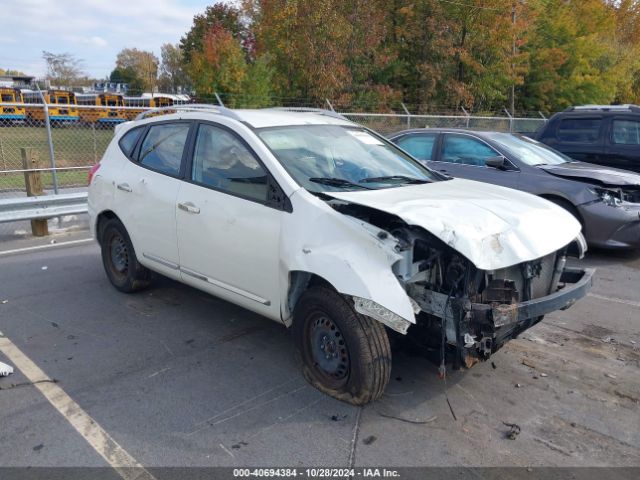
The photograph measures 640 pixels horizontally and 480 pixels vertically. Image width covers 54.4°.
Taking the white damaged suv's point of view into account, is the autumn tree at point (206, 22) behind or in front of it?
behind

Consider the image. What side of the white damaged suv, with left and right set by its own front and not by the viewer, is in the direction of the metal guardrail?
back

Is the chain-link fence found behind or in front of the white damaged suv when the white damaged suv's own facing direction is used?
behind

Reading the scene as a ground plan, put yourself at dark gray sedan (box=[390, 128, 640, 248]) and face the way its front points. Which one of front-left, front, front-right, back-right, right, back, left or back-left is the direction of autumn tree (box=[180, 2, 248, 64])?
back

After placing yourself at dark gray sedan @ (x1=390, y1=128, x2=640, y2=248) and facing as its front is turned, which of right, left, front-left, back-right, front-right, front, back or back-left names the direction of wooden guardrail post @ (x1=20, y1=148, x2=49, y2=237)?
back-right

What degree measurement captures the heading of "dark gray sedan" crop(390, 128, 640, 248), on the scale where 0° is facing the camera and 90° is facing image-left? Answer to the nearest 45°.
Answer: approximately 315°

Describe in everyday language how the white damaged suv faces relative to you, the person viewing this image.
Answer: facing the viewer and to the right of the viewer

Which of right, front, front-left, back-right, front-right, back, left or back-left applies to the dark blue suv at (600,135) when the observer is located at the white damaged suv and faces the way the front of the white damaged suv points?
left

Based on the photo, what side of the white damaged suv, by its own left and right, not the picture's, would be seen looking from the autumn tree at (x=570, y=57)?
left

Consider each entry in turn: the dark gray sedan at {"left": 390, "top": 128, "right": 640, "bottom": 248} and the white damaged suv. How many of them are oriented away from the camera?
0

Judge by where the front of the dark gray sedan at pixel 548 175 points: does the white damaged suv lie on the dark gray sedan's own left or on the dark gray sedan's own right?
on the dark gray sedan's own right

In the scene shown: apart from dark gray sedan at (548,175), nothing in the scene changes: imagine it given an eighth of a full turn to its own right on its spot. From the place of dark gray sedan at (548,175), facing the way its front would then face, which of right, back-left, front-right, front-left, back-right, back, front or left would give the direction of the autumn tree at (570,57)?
back

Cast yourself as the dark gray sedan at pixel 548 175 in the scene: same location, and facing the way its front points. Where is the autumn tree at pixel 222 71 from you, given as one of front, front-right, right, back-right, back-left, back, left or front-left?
back
